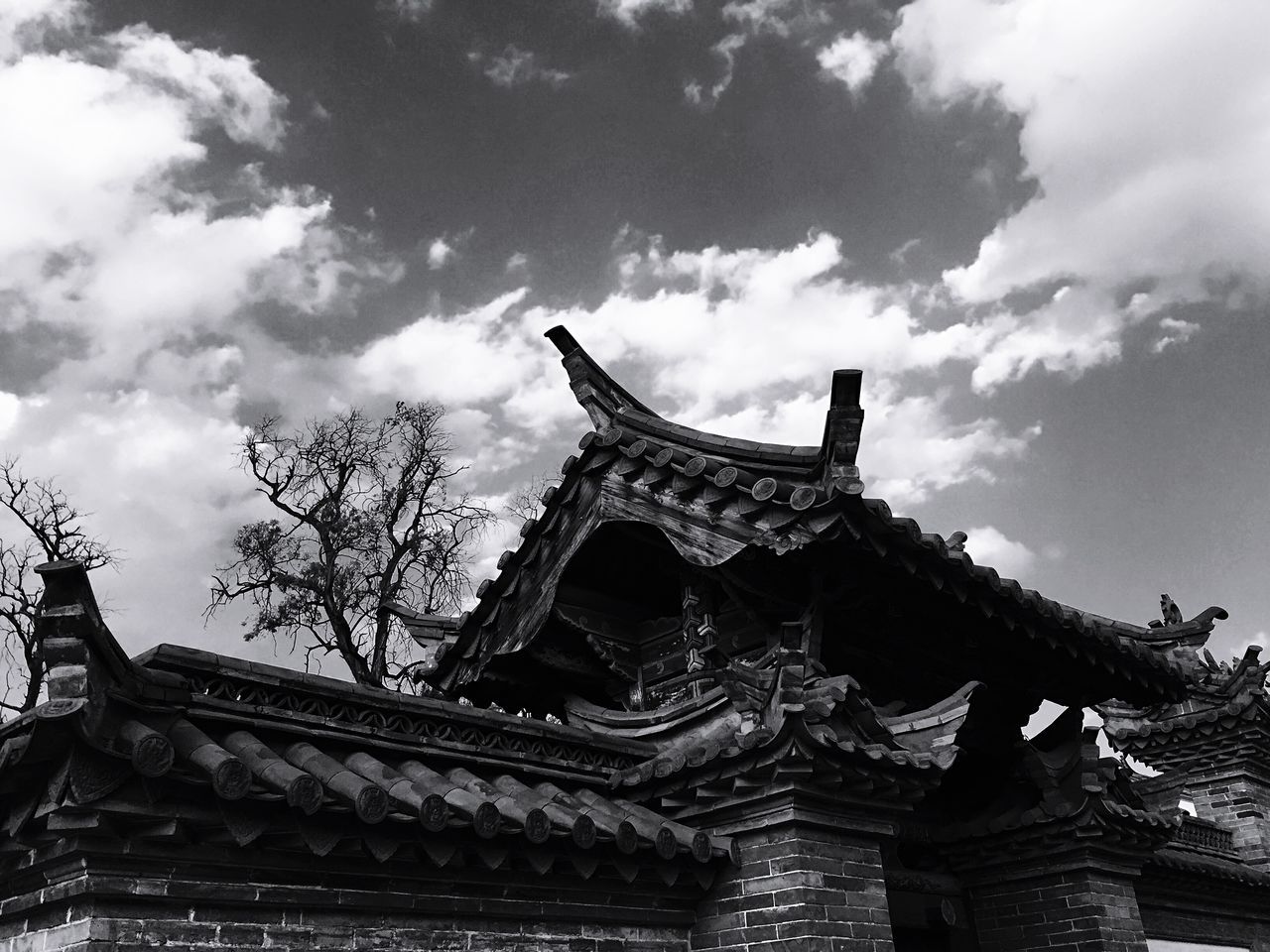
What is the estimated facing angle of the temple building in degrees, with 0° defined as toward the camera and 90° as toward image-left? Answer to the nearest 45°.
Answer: approximately 315°
